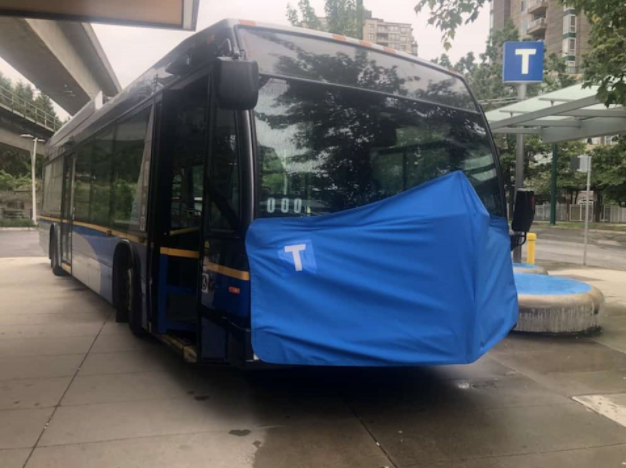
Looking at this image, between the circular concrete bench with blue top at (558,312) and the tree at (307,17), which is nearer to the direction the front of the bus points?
the circular concrete bench with blue top

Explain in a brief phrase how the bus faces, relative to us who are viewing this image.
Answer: facing the viewer and to the right of the viewer

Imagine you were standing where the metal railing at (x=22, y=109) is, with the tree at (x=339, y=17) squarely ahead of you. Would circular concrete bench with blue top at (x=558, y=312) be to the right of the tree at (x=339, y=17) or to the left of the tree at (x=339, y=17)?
right

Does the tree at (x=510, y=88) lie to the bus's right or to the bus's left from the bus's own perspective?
on its left

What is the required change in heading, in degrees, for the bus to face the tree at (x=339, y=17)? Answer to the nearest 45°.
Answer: approximately 135° to its left

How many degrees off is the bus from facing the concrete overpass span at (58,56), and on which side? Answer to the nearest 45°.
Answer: approximately 180°

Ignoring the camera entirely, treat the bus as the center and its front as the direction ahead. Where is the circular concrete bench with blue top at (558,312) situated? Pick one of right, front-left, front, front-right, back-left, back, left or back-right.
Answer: left

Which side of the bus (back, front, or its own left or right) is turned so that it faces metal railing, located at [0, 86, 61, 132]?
back

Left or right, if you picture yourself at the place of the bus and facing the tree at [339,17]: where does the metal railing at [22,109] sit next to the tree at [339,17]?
left

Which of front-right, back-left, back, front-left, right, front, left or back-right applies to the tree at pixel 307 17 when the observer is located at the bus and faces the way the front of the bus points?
back-left

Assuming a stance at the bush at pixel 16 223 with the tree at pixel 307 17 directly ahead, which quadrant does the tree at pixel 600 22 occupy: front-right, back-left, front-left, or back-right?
front-right

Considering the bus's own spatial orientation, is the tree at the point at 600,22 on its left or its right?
on its left

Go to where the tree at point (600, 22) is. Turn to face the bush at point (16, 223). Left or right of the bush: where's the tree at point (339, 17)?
right
